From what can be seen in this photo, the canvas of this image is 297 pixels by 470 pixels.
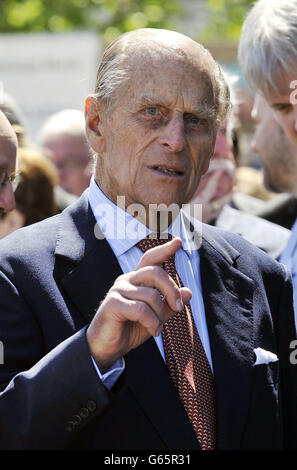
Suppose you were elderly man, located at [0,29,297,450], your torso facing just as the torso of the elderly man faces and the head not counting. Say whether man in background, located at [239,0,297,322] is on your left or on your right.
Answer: on your left

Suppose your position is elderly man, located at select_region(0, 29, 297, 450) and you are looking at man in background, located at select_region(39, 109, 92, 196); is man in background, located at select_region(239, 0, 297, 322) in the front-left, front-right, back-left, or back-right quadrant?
front-right

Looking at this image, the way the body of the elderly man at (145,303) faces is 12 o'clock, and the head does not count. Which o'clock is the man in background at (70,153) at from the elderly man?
The man in background is roughly at 7 o'clock from the elderly man.

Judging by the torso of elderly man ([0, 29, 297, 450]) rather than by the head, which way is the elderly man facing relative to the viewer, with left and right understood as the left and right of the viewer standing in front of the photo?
facing the viewer and to the right of the viewer
